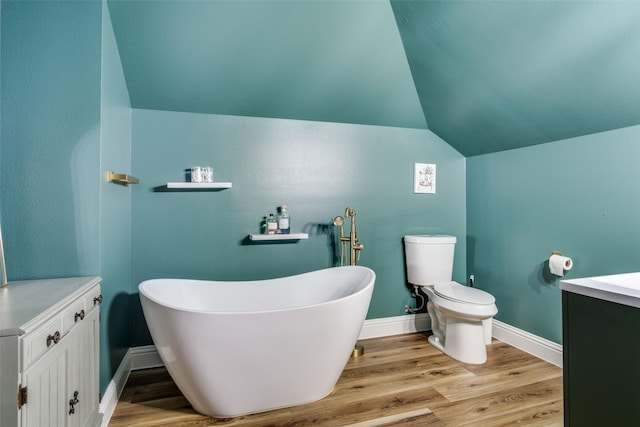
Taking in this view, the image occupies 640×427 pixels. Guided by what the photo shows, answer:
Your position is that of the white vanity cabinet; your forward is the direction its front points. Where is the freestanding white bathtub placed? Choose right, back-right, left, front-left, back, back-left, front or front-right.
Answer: front-left

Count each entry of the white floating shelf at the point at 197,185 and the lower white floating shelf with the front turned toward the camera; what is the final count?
2

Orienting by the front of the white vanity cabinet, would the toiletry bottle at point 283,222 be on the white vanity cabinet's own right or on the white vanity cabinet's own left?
on the white vanity cabinet's own left

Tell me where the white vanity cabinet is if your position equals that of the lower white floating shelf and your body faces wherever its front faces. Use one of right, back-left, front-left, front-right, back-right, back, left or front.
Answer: front-right

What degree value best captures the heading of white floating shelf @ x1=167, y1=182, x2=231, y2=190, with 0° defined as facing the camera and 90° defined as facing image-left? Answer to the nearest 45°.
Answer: approximately 0°

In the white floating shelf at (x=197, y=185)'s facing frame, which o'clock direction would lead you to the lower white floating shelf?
The lower white floating shelf is roughly at 9 o'clock from the white floating shelf.

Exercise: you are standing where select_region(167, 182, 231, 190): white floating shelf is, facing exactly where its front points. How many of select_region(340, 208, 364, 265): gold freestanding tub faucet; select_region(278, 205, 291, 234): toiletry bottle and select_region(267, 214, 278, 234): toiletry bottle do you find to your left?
3

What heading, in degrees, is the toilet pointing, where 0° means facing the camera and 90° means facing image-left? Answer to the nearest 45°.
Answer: approximately 315°

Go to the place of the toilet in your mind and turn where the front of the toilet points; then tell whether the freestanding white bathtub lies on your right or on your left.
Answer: on your right

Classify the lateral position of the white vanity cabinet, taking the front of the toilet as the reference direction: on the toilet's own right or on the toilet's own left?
on the toilet's own right

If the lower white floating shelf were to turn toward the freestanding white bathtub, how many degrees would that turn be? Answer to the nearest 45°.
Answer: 0° — it already faces it

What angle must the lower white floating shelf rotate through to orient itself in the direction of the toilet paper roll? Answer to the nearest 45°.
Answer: approximately 90° to its left

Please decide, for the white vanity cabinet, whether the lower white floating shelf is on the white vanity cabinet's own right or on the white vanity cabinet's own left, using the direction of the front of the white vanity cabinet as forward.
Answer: on the white vanity cabinet's own left
